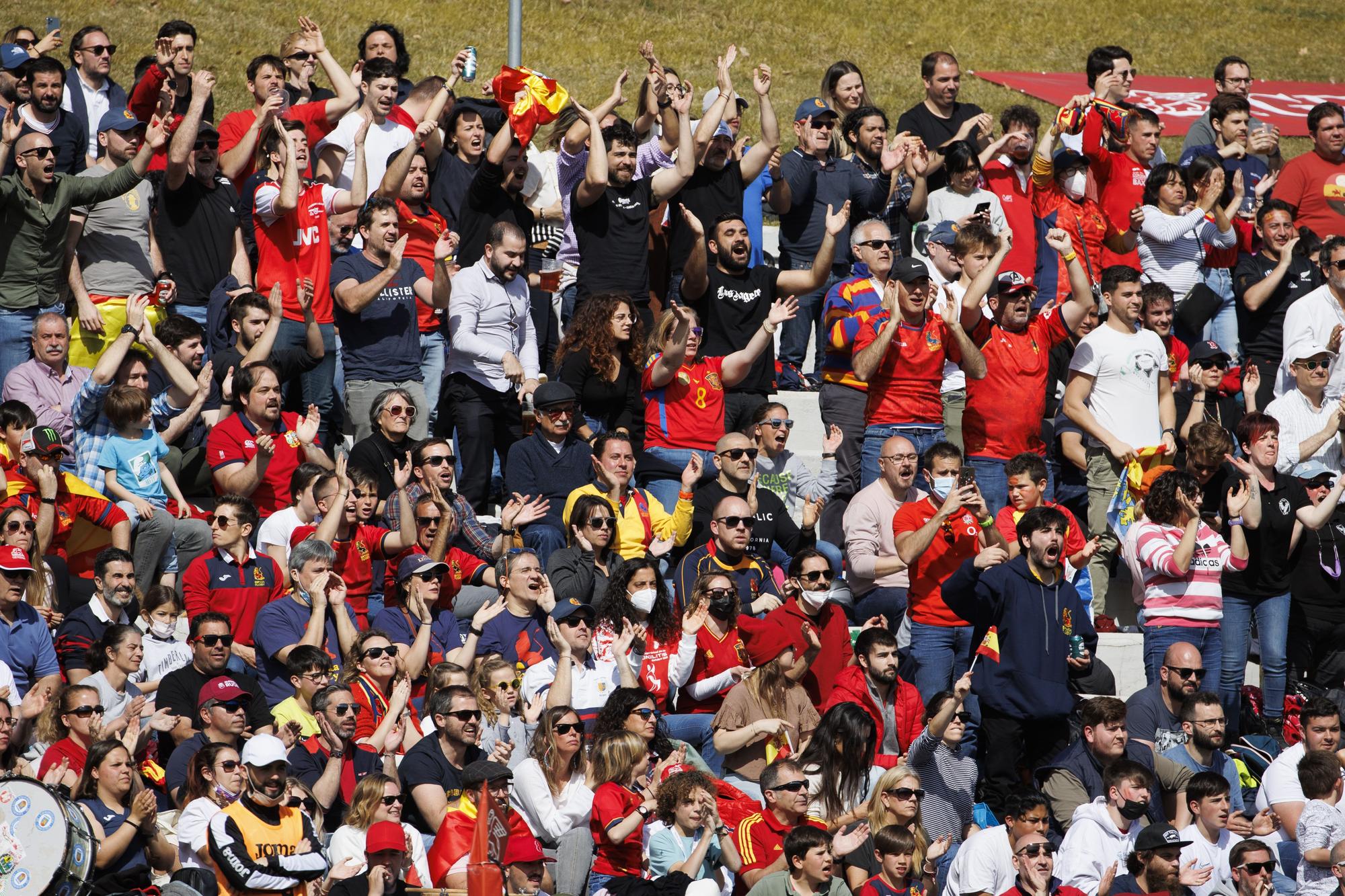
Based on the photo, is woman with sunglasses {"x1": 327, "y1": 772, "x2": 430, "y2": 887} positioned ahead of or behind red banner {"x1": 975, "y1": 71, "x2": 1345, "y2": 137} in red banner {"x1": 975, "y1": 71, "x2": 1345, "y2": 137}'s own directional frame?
ahead

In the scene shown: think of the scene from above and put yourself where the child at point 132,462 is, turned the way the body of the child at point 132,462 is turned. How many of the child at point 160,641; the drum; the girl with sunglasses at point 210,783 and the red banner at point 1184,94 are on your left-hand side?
1

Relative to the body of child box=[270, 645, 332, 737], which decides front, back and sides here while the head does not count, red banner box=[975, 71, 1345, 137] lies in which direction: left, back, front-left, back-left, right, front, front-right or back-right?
left

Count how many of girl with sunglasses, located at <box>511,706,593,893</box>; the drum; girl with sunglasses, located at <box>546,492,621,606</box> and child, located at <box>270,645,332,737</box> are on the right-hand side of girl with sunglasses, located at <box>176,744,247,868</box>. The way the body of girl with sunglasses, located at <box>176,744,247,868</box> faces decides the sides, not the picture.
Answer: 1

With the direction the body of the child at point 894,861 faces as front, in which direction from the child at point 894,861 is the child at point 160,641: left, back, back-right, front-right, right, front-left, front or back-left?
back-right

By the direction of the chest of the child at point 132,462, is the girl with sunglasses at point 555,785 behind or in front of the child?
in front

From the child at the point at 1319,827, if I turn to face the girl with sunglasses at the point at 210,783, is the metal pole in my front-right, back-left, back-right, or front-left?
front-right

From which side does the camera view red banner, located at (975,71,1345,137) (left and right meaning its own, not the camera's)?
front

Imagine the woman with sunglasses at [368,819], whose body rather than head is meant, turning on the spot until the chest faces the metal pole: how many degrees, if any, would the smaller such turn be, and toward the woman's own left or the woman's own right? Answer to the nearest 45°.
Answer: approximately 135° to the woman's own left

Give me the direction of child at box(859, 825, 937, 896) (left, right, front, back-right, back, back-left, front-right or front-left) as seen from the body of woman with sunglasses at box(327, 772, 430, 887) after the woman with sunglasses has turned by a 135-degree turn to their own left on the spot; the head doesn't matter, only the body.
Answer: right

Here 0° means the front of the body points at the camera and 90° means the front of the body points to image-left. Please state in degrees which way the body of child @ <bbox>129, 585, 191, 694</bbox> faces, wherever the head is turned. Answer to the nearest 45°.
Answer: approximately 315°

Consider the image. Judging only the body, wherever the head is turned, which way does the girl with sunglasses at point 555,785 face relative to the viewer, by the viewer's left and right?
facing the viewer and to the right of the viewer

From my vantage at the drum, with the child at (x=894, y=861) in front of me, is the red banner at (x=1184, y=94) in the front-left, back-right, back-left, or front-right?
front-left

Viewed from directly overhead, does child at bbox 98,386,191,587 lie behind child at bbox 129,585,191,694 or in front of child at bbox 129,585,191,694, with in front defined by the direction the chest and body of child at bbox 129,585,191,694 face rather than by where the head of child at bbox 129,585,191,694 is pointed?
behind
